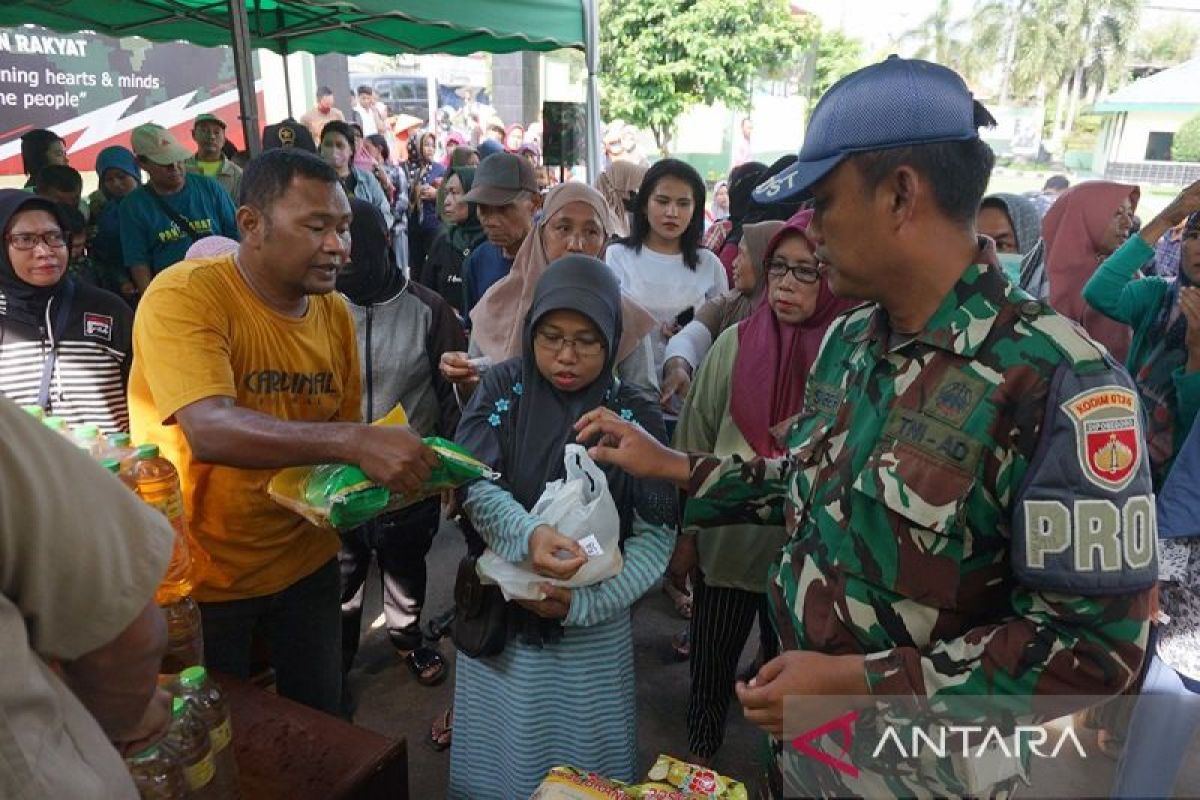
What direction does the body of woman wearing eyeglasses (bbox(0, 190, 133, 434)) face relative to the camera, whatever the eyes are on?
toward the camera

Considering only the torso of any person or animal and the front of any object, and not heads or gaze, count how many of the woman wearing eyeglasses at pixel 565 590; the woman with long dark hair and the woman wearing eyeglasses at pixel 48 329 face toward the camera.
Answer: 3

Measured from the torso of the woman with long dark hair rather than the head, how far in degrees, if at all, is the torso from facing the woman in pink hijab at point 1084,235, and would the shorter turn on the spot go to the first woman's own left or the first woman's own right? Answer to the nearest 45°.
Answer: approximately 90° to the first woman's own left

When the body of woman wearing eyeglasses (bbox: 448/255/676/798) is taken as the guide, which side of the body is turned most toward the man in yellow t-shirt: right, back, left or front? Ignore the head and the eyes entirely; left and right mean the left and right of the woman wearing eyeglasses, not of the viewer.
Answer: right

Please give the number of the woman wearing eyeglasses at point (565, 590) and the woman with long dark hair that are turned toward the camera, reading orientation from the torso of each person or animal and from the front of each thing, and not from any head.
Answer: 2

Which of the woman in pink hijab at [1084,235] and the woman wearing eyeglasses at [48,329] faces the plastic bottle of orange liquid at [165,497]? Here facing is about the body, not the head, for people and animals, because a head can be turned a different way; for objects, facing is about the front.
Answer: the woman wearing eyeglasses

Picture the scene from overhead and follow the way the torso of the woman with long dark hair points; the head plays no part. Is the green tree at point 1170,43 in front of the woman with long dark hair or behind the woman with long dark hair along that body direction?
behind

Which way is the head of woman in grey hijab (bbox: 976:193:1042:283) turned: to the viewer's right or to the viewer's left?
to the viewer's left

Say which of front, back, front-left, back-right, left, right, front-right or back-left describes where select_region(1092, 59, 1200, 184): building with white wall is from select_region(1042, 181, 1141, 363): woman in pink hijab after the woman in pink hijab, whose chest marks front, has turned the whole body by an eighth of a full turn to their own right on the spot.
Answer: back-left

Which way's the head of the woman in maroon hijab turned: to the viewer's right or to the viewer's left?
to the viewer's left

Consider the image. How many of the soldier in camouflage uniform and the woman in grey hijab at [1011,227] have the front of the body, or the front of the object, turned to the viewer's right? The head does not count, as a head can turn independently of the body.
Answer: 0
